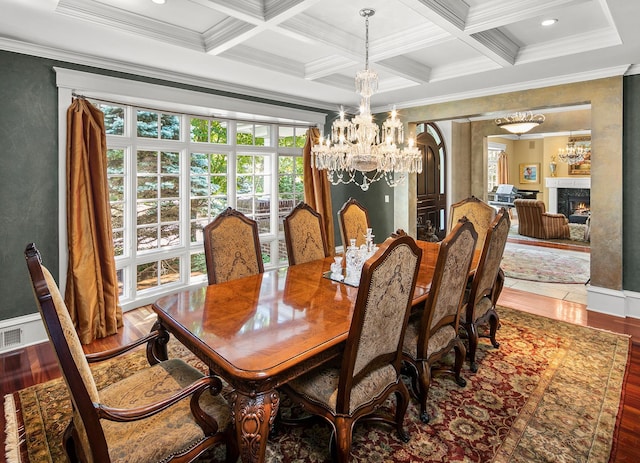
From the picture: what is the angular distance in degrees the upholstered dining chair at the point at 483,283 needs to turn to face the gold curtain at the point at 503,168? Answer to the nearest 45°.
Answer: approximately 45° to its right

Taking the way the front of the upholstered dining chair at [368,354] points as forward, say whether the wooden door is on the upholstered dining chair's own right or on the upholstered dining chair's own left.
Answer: on the upholstered dining chair's own right

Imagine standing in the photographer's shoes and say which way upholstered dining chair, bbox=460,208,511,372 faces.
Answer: facing away from the viewer and to the left of the viewer

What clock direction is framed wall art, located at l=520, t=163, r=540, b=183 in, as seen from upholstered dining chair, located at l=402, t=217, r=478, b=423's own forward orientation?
The framed wall art is roughly at 2 o'clock from the upholstered dining chair.

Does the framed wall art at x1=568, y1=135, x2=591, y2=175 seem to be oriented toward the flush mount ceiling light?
yes

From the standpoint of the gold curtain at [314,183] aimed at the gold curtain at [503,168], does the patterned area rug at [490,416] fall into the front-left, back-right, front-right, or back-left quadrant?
back-right

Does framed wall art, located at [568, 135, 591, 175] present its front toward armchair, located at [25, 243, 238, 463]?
yes

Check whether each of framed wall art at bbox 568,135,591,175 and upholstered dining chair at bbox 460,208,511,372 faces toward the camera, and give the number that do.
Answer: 1

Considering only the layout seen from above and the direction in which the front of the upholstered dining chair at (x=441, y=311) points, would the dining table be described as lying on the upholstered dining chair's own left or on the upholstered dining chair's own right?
on the upholstered dining chair's own left

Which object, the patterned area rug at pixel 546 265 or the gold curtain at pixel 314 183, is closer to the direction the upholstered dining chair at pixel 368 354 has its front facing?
the gold curtain
